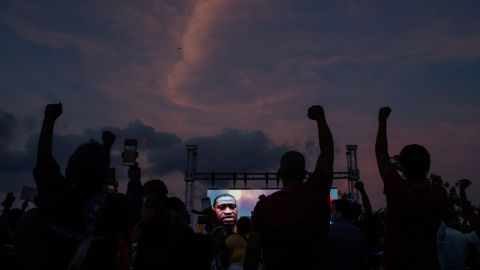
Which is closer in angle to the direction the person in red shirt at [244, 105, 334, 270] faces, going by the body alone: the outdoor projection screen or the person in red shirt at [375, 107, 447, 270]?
the outdoor projection screen

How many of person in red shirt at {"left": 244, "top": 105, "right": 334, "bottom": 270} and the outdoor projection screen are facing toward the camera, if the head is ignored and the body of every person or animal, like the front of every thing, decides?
1

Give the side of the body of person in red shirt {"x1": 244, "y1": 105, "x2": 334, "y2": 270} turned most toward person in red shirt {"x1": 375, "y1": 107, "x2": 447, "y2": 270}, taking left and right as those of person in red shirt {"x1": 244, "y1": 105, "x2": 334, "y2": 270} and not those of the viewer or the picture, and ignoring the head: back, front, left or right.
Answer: right

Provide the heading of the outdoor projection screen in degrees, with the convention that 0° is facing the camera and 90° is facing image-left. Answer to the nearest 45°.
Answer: approximately 0°

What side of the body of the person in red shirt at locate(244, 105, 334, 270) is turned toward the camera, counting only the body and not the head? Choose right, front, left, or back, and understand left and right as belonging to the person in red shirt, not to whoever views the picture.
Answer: back

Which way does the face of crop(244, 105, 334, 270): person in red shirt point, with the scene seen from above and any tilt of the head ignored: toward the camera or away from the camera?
away from the camera

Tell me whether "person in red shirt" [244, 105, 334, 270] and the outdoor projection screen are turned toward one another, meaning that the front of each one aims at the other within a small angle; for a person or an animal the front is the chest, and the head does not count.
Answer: yes

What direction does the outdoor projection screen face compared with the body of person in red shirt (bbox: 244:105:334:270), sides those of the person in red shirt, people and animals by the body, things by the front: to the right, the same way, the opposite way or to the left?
the opposite way

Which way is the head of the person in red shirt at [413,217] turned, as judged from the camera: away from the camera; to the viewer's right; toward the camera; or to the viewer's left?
away from the camera

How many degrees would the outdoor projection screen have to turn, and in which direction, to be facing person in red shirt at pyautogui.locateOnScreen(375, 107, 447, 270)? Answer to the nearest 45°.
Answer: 0° — it already faces them

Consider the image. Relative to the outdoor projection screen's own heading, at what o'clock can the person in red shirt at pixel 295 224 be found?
The person in red shirt is roughly at 12 o'clock from the outdoor projection screen.
